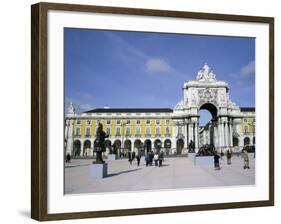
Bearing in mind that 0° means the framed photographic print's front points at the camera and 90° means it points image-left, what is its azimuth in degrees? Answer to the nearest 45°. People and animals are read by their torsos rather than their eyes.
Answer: approximately 315°
